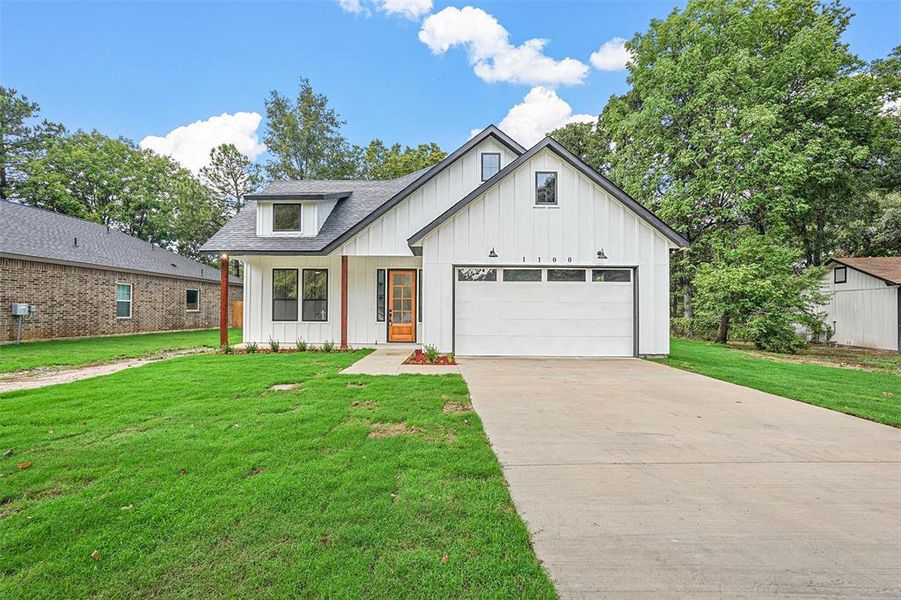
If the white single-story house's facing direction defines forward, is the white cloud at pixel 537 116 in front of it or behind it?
behind

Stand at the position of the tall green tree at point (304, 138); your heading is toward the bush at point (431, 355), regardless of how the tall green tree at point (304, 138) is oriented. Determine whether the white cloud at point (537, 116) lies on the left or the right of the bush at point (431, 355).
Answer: left

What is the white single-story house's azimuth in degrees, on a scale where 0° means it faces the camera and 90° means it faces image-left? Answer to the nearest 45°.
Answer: approximately 0°

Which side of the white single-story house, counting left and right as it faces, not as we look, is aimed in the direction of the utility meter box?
right

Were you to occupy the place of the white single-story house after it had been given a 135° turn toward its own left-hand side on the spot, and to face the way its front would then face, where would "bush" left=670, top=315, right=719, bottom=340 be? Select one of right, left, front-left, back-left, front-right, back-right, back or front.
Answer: front

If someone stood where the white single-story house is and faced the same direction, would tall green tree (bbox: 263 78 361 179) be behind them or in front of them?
behind

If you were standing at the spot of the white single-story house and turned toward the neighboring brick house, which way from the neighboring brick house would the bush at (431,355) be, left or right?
left
